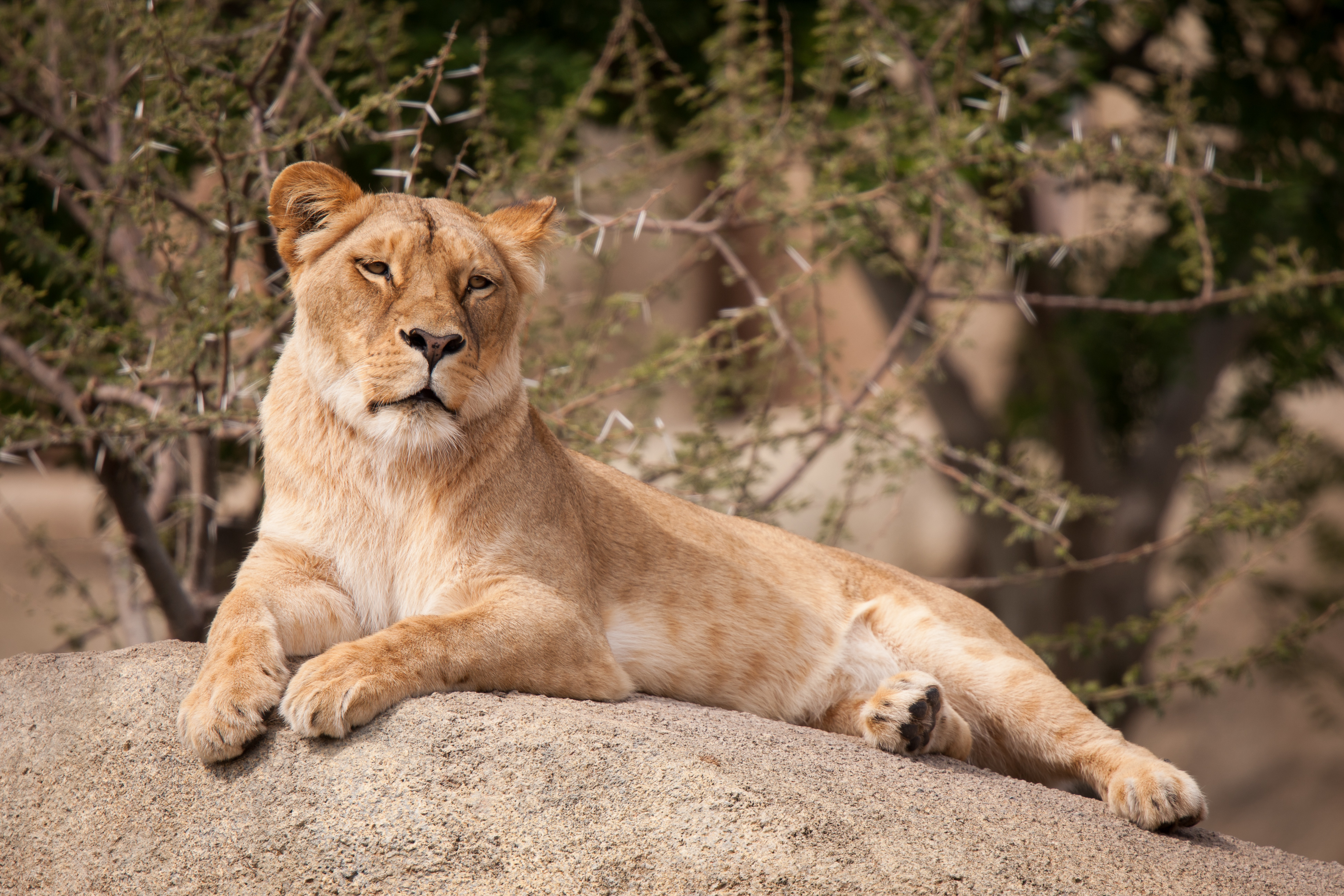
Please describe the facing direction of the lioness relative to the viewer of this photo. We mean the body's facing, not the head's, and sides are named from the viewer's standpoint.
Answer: facing the viewer and to the left of the viewer
